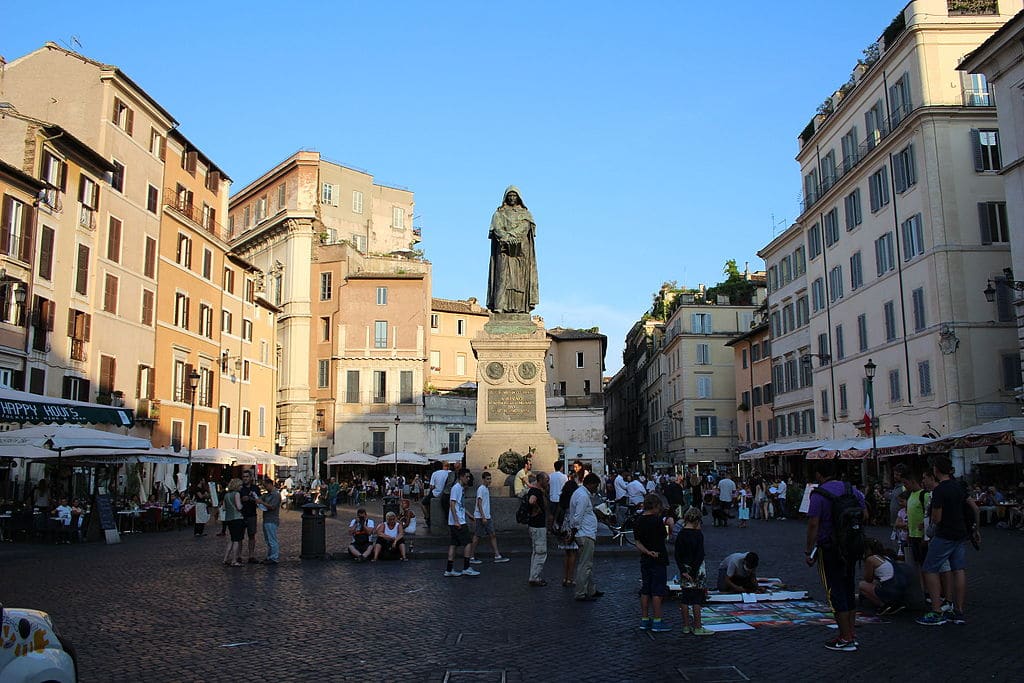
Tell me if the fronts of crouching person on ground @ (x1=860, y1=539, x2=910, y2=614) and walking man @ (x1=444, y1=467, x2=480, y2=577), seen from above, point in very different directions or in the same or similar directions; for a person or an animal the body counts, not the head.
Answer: very different directions

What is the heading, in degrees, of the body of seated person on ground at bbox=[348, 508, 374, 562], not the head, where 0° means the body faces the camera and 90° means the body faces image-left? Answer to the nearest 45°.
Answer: approximately 0°

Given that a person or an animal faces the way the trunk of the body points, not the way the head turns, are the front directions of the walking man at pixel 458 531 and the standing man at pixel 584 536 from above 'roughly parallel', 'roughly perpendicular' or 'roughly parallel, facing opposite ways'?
roughly parallel

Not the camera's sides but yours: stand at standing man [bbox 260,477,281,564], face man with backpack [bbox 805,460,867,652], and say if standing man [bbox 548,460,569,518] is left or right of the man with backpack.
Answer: left

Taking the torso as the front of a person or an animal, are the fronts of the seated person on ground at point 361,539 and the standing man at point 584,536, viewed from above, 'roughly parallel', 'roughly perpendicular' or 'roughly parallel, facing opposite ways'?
roughly perpendicular

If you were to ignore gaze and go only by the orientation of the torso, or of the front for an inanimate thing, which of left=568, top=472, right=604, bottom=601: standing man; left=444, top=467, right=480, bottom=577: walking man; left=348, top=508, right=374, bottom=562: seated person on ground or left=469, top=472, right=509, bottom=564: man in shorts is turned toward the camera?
the seated person on ground

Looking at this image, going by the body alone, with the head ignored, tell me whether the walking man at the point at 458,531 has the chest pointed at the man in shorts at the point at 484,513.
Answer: no

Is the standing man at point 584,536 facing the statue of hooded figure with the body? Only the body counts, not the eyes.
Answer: no

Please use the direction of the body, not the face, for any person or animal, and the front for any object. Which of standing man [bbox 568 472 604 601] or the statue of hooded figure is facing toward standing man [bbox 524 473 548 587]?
the statue of hooded figure

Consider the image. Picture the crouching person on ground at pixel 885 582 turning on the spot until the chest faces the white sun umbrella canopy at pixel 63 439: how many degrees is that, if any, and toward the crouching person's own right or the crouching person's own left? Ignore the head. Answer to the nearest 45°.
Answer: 0° — they already face it

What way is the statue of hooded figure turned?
toward the camera

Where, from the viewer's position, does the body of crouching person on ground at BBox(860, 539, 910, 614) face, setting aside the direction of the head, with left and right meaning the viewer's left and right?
facing to the left of the viewer

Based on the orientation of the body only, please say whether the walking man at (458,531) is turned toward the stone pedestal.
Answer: no
